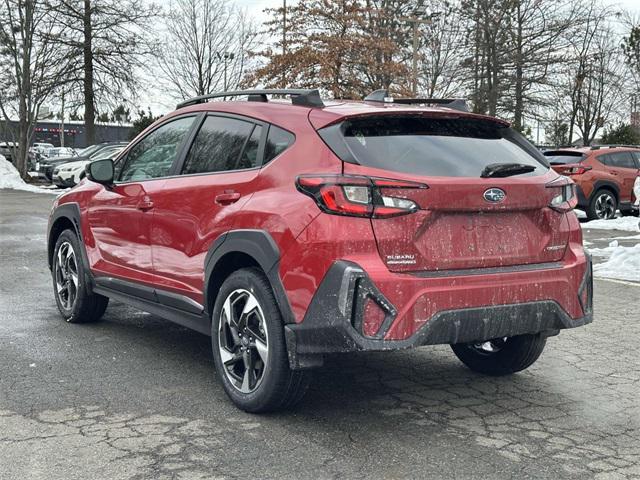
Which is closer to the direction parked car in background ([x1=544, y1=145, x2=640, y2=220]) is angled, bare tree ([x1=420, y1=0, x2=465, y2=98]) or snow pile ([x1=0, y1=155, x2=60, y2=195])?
the bare tree

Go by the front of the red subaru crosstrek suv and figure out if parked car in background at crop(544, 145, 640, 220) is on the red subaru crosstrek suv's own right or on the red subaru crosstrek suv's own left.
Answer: on the red subaru crosstrek suv's own right

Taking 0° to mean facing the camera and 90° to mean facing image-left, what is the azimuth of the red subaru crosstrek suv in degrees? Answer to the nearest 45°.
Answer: approximately 135°

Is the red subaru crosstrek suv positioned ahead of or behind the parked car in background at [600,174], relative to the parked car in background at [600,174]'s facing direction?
behind

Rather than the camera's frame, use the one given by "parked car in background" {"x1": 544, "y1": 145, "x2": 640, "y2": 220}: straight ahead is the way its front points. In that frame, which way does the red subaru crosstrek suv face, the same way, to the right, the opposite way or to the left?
to the left

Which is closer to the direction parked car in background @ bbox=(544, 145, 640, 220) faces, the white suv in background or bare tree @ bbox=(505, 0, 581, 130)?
the bare tree

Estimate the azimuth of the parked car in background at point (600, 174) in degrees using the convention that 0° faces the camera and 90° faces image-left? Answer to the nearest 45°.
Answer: approximately 225°

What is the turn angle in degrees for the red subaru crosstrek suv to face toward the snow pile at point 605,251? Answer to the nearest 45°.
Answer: approximately 90° to its right
